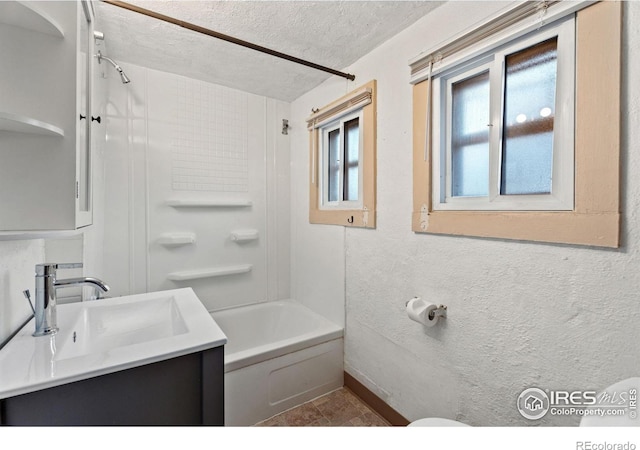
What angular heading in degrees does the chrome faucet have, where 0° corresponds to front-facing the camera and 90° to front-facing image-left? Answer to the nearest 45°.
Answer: approximately 270°

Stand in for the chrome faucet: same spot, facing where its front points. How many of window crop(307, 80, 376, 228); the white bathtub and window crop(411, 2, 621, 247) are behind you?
0

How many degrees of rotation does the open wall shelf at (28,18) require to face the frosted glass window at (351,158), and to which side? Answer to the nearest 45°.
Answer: approximately 45° to its left

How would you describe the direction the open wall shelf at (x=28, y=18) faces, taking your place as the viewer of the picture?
facing the viewer and to the right of the viewer

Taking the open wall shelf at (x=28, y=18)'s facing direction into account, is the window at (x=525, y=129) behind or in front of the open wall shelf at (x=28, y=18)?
in front

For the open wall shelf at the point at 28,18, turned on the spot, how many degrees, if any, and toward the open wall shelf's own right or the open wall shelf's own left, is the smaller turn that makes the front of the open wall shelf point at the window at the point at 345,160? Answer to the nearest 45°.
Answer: approximately 45° to the open wall shelf's own left

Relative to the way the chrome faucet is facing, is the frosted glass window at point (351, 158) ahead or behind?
ahead

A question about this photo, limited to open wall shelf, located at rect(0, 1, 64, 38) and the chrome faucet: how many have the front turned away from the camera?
0

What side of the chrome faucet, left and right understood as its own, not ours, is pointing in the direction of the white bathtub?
front
